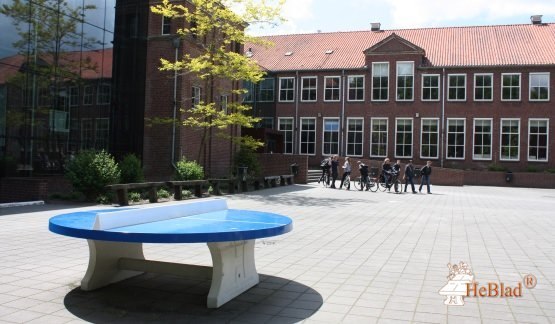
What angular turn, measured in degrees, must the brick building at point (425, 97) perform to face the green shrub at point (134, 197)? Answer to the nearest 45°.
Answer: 0° — it already faces it

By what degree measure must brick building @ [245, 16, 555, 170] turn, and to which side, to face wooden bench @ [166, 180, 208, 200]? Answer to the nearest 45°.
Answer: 0° — it already faces it

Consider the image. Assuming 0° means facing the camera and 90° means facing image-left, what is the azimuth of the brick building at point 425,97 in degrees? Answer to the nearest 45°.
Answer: approximately 0°

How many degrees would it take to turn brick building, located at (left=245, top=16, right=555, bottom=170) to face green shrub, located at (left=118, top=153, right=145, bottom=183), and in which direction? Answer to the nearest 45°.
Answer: approximately 45° to its right

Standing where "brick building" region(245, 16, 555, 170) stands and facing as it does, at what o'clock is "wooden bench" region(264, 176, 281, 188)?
The wooden bench is roughly at 1 o'clock from the brick building.
